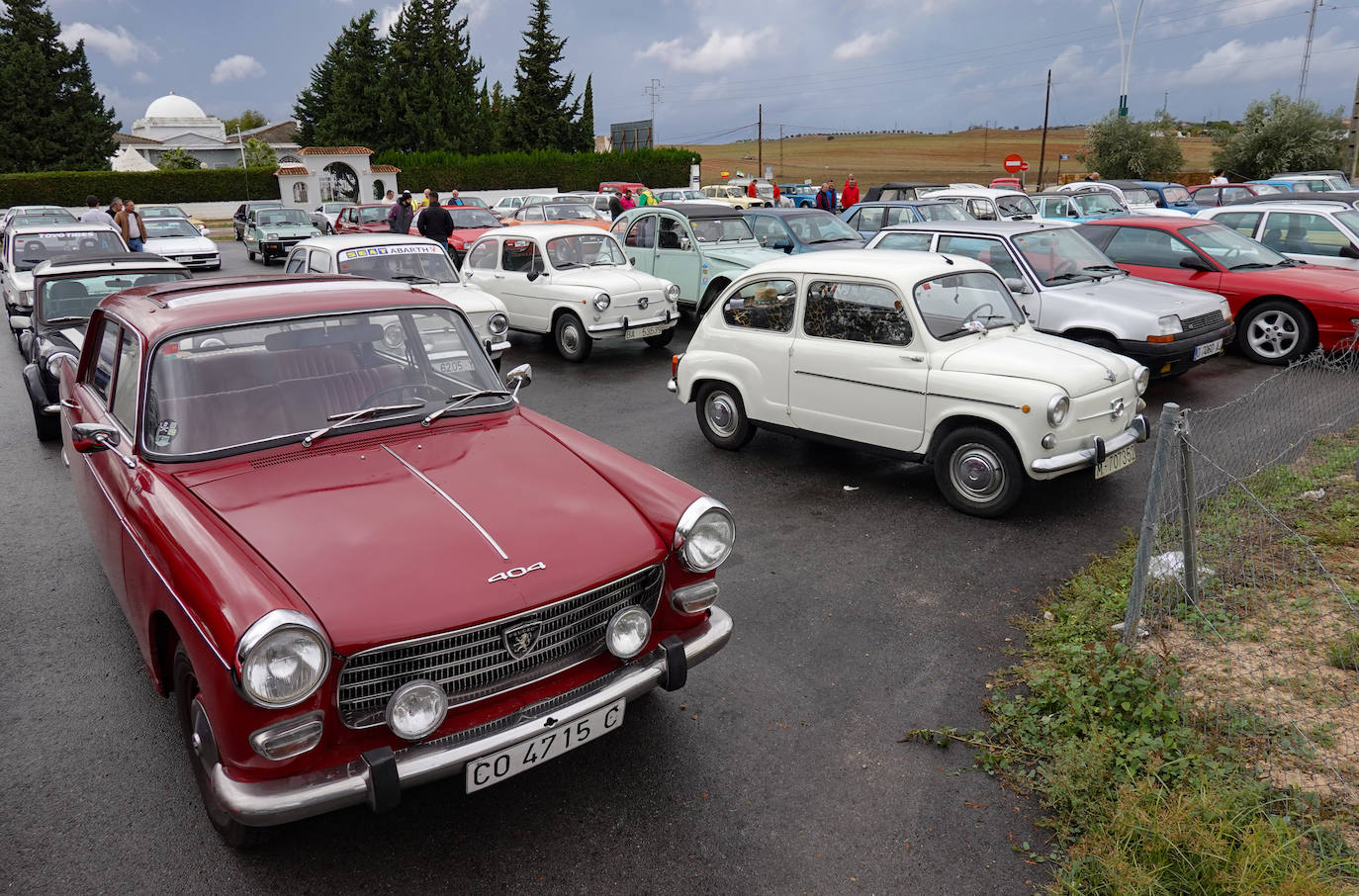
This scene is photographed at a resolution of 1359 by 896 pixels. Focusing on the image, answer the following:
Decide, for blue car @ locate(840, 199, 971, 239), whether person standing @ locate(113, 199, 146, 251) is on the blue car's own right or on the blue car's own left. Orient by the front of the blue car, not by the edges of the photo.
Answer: on the blue car's own right

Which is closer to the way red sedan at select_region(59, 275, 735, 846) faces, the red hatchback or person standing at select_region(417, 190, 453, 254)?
the red hatchback

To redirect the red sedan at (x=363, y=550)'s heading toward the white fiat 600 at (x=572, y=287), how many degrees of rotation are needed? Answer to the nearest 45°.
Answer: approximately 135° to its left

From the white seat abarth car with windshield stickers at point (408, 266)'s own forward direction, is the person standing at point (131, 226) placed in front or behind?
behind

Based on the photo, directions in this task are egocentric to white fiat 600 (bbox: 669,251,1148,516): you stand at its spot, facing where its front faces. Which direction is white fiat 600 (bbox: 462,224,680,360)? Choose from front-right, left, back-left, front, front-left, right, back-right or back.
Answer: back

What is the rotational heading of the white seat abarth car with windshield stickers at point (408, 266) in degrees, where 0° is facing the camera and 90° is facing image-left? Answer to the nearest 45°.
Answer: approximately 315°
